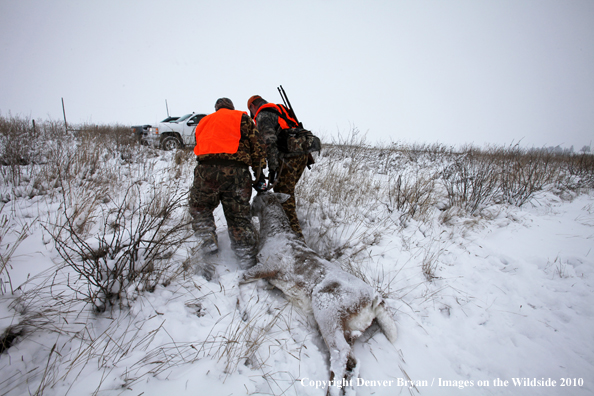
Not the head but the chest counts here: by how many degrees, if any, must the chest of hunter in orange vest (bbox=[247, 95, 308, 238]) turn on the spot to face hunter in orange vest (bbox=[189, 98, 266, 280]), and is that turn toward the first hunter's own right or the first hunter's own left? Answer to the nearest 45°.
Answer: approximately 45° to the first hunter's own left
